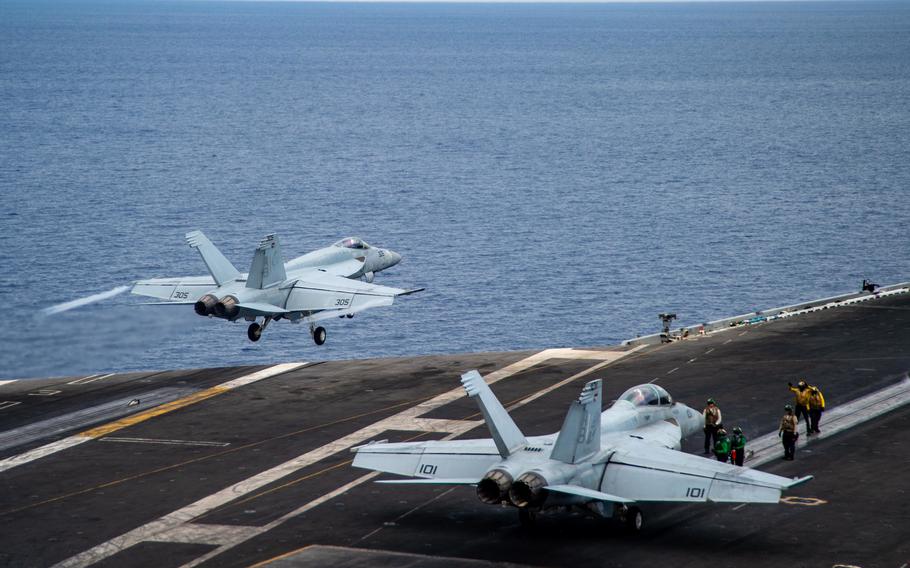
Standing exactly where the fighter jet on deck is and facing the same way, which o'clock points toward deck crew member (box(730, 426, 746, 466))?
The deck crew member is roughly at 12 o'clock from the fighter jet on deck.

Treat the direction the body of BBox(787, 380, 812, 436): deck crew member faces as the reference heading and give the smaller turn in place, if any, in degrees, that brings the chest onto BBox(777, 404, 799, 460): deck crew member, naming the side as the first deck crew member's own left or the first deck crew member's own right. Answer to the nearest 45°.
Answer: approximately 45° to the first deck crew member's own left

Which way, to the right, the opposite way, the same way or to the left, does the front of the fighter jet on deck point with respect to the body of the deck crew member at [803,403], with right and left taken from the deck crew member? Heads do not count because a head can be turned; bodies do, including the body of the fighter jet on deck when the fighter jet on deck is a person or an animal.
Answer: the opposite way

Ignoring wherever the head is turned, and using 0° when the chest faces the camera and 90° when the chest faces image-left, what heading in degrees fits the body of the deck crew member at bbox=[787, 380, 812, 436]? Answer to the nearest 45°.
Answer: approximately 45°

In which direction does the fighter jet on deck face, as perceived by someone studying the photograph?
facing away from the viewer and to the right of the viewer

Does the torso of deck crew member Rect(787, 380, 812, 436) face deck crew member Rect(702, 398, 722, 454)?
yes

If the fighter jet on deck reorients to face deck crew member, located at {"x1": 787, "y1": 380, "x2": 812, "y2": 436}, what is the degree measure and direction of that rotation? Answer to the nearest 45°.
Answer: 0° — it already faces them
